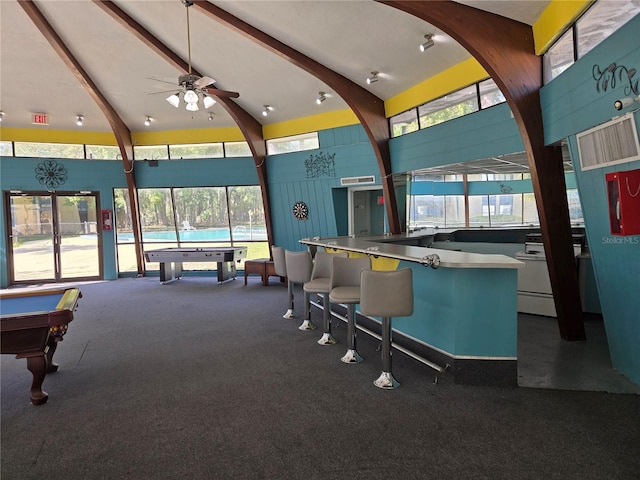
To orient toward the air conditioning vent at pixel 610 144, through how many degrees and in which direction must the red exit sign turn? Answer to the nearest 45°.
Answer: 0° — it already faces it

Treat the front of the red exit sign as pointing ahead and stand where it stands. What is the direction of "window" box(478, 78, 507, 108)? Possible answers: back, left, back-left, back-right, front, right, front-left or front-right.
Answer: front-left

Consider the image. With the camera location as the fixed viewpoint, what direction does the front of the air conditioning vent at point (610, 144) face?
facing the viewer and to the left of the viewer

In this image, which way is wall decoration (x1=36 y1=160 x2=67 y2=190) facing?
toward the camera

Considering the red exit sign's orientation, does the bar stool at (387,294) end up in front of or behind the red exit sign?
in front

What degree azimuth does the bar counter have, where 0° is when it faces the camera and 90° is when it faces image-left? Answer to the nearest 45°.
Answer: approximately 45°

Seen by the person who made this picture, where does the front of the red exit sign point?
facing the viewer

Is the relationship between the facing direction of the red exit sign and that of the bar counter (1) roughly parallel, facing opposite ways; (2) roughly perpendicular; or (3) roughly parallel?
roughly perpendicular

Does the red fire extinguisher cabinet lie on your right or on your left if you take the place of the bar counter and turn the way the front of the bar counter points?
on your left

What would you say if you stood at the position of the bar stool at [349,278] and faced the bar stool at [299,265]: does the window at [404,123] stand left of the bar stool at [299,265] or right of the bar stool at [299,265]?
right

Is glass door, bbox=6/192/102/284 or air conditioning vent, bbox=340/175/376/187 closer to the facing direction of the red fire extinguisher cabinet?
the glass door

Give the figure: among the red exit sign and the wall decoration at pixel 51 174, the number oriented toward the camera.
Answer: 2

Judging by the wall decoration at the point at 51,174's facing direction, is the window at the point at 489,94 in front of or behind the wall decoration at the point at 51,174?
in front

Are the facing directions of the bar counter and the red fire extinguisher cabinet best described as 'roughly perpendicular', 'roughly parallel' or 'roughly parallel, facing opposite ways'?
roughly parallel
